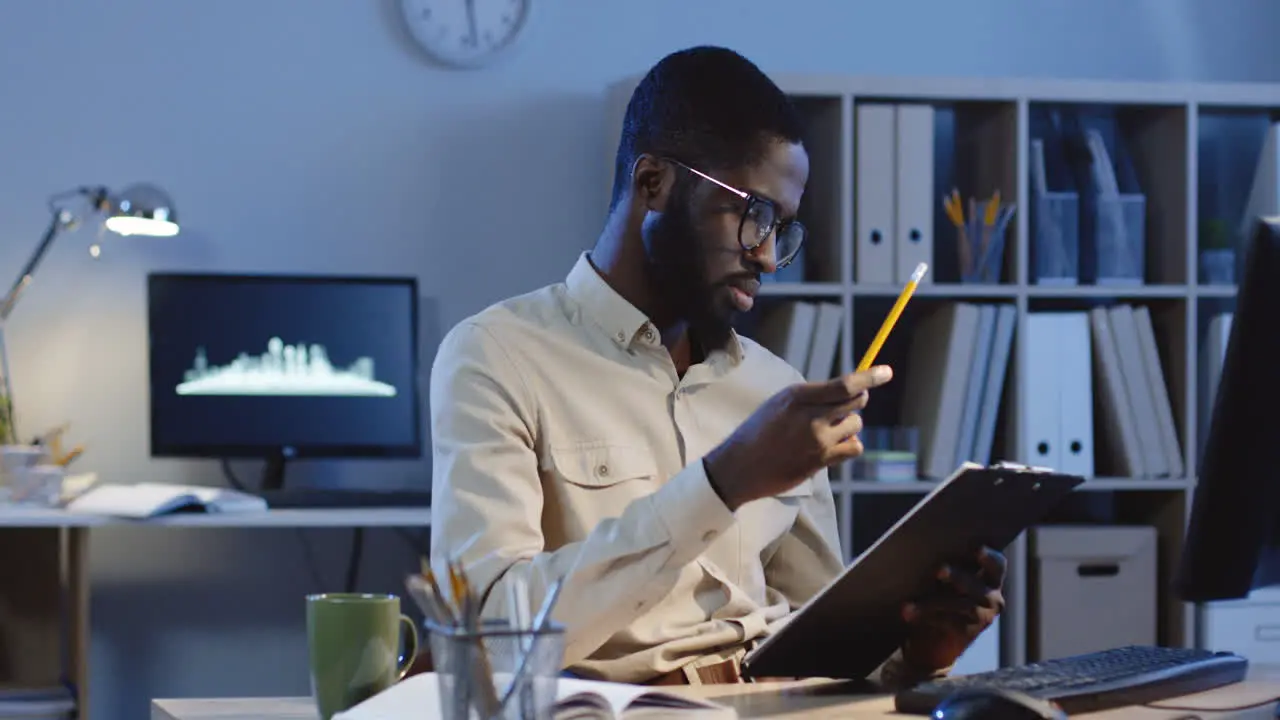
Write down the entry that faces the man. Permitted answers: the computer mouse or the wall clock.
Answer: the wall clock

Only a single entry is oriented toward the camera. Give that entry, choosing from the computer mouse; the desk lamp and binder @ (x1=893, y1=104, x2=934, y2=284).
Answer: the binder

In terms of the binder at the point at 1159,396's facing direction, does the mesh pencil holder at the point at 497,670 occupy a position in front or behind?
in front

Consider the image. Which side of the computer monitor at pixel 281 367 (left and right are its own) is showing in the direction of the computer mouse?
front

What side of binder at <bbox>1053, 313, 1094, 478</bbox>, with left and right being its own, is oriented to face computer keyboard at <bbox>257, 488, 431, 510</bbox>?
right

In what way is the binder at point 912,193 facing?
toward the camera

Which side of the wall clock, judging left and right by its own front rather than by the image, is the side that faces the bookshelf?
left

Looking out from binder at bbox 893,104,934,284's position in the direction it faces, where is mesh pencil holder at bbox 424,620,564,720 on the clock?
The mesh pencil holder is roughly at 12 o'clock from the binder.

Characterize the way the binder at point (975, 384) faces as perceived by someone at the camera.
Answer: facing the viewer

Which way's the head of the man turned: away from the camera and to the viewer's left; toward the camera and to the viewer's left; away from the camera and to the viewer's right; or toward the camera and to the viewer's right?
toward the camera and to the viewer's right

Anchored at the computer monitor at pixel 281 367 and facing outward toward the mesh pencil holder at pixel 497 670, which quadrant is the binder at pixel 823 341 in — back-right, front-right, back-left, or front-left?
front-left

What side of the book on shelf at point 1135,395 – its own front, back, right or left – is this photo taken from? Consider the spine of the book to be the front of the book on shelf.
front
